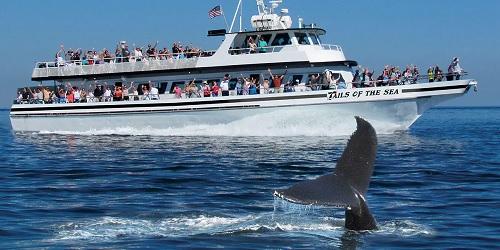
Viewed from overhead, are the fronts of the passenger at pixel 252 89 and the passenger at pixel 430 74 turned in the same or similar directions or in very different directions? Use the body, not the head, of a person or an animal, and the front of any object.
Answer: same or similar directions

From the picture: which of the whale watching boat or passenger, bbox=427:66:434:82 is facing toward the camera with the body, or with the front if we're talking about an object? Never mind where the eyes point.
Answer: the passenger

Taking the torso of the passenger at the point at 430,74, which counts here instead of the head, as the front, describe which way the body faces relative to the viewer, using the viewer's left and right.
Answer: facing the viewer

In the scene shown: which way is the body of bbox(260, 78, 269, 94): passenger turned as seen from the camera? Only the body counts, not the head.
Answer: toward the camera

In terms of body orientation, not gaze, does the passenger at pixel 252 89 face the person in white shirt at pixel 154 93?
no

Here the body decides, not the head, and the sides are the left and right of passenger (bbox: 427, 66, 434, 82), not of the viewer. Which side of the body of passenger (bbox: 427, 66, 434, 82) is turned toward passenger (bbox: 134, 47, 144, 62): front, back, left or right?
right

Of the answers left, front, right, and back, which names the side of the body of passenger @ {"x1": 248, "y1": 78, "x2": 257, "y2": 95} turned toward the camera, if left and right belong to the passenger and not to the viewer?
front

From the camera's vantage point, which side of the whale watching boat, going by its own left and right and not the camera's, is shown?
right

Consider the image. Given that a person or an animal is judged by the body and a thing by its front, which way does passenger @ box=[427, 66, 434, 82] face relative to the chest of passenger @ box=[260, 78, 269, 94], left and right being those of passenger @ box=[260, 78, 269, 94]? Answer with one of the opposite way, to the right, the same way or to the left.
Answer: the same way

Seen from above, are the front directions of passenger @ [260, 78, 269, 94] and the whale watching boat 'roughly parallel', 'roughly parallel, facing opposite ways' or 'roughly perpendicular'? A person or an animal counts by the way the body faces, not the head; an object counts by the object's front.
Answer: roughly perpendicular

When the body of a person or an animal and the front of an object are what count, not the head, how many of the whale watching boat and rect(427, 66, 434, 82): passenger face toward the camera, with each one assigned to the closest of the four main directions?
1

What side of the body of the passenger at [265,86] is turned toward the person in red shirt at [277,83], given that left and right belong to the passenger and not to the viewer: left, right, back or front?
left
